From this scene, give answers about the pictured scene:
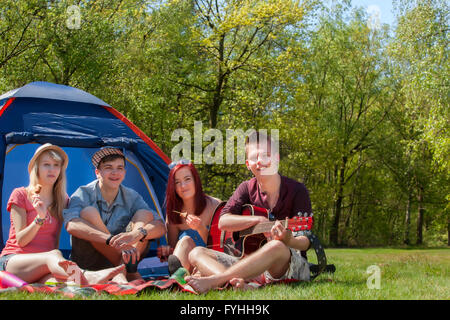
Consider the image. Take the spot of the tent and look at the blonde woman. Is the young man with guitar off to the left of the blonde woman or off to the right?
left

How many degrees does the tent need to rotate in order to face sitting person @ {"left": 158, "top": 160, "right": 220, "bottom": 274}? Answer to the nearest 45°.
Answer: approximately 45° to its left

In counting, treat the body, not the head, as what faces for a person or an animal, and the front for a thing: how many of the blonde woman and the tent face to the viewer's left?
0

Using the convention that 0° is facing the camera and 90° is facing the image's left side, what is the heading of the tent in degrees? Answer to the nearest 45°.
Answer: approximately 0°

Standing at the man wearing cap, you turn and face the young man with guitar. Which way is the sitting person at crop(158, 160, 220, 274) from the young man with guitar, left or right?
left

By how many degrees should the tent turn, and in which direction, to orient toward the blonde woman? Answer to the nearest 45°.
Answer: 0° — it already faces them

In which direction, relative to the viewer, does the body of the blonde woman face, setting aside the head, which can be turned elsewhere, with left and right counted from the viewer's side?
facing the viewer and to the right of the viewer

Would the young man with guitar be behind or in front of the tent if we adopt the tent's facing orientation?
in front

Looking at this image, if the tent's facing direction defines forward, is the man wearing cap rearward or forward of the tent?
forward
